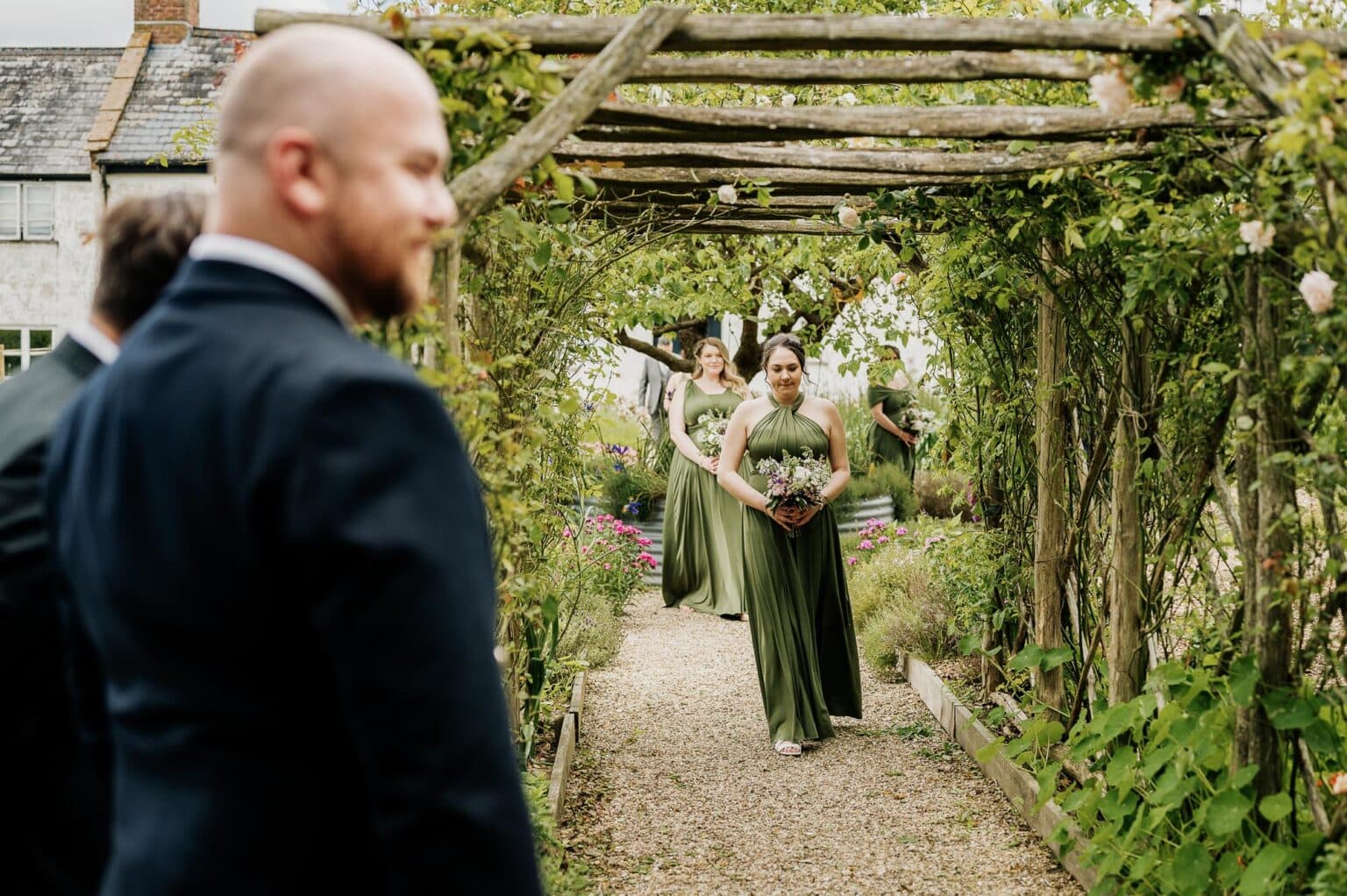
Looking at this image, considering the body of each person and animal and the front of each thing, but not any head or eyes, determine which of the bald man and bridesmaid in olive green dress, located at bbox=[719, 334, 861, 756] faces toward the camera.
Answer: the bridesmaid in olive green dress

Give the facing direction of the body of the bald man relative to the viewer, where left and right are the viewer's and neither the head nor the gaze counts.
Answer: facing away from the viewer and to the right of the viewer

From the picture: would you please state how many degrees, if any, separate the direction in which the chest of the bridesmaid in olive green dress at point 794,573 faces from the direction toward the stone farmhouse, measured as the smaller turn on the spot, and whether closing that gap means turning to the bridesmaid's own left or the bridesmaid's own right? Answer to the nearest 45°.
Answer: approximately 135° to the bridesmaid's own right

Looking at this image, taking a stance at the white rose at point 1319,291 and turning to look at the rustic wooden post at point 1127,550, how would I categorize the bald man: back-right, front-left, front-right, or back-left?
back-left

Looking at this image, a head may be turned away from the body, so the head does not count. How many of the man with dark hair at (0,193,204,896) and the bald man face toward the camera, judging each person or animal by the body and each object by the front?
0

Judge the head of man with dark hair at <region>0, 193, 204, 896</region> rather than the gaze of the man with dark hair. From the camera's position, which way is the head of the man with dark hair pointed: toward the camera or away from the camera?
away from the camera

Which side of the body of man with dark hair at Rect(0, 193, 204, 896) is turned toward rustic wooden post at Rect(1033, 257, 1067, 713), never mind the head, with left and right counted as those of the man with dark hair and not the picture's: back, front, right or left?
front

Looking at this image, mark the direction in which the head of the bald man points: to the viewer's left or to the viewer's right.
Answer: to the viewer's right

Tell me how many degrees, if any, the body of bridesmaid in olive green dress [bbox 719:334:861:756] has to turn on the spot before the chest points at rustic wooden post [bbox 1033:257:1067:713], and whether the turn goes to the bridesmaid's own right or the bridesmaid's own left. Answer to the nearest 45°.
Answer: approximately 45° to the bridesmaid's own left

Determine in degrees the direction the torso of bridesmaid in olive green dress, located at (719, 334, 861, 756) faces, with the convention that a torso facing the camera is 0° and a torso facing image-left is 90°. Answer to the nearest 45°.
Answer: approximately 0°

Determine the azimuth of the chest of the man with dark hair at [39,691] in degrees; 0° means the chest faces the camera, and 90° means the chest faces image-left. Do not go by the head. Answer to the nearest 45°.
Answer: approximately 225°

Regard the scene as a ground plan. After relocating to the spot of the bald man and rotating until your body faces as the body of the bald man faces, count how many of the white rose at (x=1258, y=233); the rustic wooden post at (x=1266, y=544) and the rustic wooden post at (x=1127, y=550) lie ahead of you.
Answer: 3

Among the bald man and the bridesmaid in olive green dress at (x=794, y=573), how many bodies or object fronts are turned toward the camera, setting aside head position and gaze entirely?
1

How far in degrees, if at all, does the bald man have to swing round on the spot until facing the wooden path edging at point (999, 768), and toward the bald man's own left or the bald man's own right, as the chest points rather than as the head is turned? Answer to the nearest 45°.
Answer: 0° — they already face it

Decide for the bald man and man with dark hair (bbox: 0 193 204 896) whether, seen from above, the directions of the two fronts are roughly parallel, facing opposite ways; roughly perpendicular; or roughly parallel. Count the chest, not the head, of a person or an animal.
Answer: roughly parallel

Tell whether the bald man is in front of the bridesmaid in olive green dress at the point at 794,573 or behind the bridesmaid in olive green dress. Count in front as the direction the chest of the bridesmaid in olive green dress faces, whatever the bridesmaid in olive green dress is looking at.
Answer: in front

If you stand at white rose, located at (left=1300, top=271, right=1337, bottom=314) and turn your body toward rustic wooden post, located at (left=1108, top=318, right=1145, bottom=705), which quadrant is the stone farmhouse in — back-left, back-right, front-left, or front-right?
front-left

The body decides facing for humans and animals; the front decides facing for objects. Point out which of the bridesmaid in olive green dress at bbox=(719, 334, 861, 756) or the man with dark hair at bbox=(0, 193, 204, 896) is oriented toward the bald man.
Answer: the bridesmaid in olive green dress
